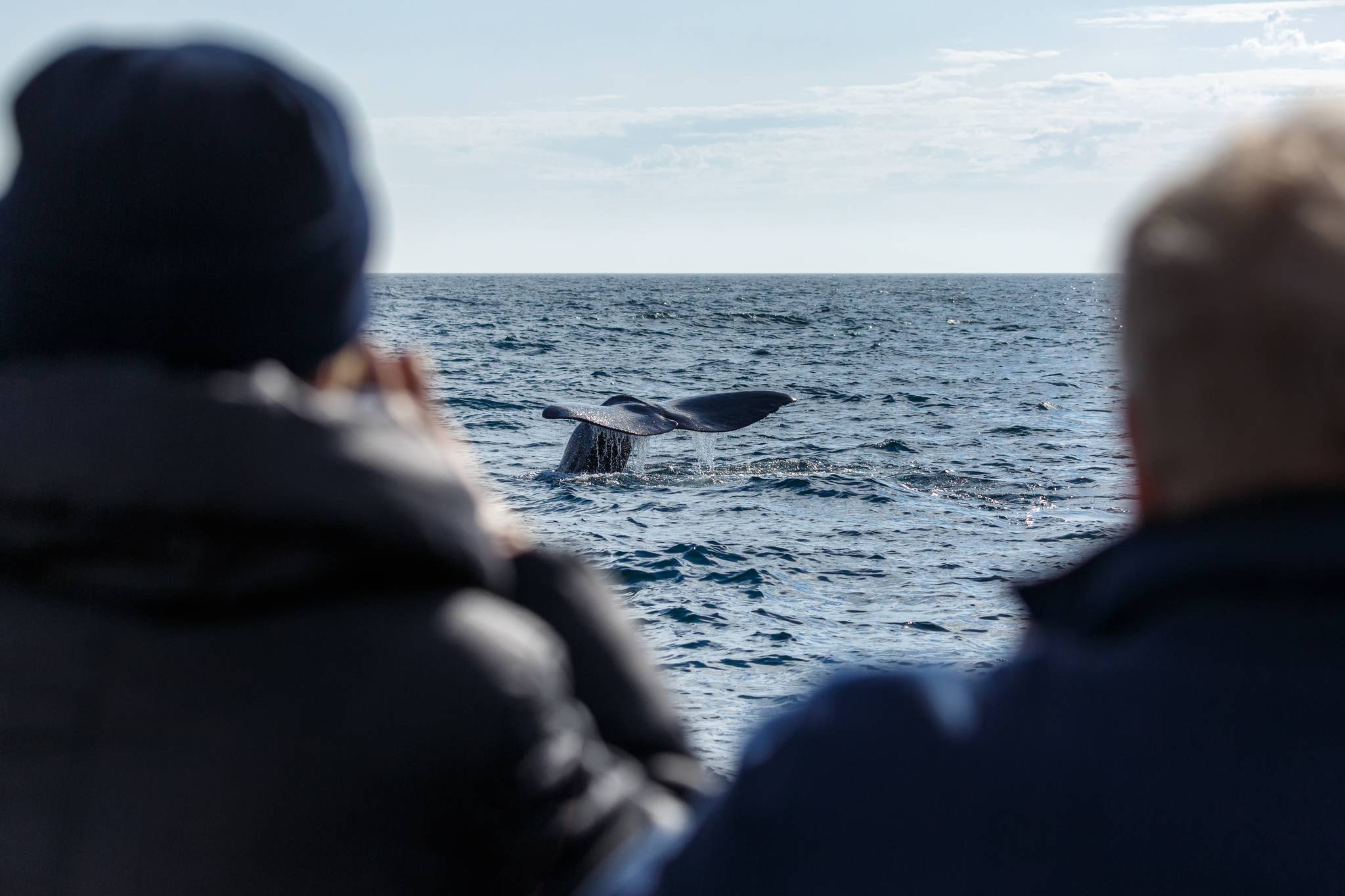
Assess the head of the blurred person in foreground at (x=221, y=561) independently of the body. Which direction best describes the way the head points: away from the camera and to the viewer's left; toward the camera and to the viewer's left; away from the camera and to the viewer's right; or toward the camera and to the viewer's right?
away from the camera and to the viewer's right

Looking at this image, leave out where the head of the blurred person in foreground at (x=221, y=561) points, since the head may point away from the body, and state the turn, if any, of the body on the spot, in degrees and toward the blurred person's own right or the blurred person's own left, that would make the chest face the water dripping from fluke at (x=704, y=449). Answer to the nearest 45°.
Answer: approximately 45° to the blurred person's own left

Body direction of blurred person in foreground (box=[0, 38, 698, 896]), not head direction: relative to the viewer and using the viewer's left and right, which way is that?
facing away from the viewer and to the right of the viewer

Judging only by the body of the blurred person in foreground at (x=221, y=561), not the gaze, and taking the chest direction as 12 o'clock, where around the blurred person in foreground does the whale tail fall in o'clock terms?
The whale tail is roughly at 11 o'clock from the blurred person in foreground.

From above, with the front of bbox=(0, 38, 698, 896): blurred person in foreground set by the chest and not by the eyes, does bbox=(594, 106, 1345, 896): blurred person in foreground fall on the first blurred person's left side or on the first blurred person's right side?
on the first blurred person's right side

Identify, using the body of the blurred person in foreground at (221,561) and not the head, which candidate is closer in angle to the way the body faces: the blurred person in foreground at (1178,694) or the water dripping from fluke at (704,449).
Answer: the water dripping from fluke

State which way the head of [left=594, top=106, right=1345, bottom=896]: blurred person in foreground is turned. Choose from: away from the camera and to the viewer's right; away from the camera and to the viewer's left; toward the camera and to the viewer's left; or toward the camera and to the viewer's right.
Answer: away from the camera and to the viewer's left
